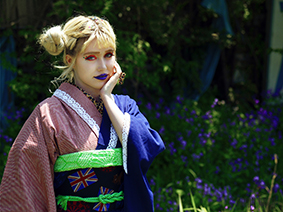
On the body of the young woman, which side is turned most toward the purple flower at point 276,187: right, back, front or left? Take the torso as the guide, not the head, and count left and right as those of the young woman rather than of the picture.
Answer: left

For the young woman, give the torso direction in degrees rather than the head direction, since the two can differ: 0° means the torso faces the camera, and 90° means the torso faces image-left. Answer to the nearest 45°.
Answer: approximately 315°
